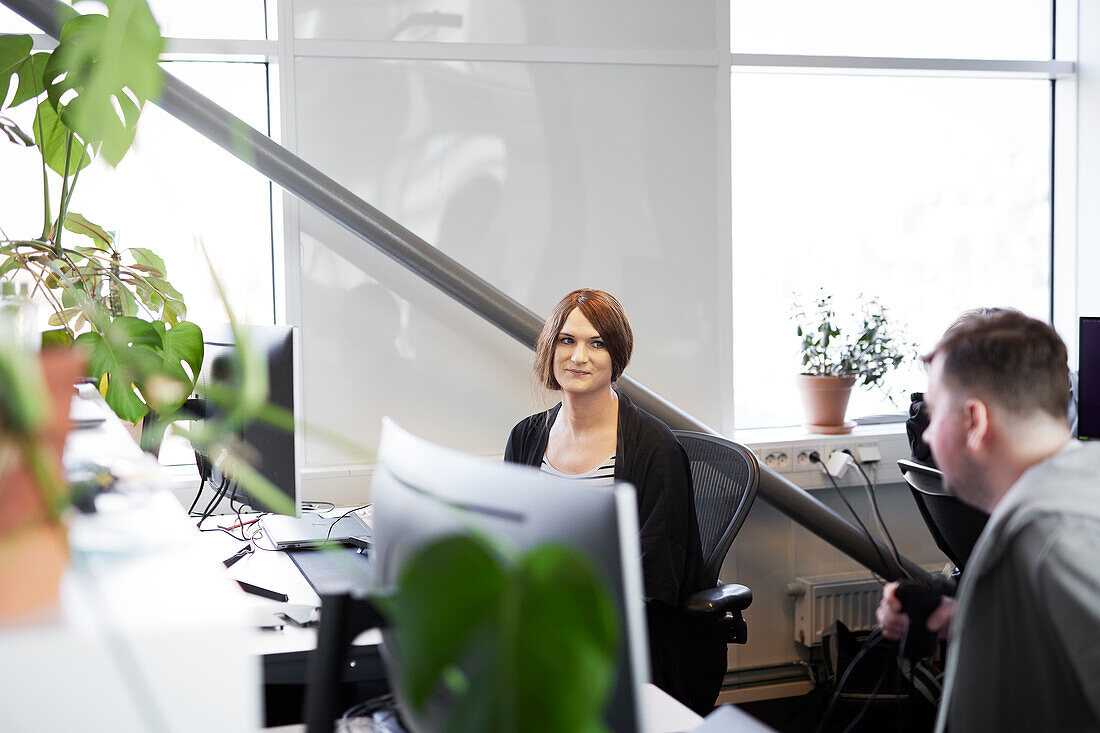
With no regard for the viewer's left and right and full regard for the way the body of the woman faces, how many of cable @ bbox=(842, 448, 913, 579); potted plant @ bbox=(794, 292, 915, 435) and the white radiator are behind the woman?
3

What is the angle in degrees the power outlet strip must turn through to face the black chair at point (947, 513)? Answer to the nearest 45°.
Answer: approximately 45° to its left

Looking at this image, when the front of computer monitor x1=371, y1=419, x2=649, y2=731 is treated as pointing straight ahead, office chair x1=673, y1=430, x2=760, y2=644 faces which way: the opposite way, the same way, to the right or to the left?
the opposite way

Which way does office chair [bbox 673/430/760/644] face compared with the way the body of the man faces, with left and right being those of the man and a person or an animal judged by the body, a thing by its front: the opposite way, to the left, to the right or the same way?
to the left

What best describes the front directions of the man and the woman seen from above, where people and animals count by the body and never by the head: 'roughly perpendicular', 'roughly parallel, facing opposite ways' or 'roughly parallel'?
roughly perpendicular

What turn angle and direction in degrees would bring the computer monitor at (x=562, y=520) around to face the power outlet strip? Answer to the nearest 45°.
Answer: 0° — it already faces it

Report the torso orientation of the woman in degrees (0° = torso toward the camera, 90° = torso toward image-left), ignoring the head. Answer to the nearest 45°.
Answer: approximately 45°

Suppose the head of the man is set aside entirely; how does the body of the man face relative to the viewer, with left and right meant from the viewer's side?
facing away from the viewer and to the left of the viewer
